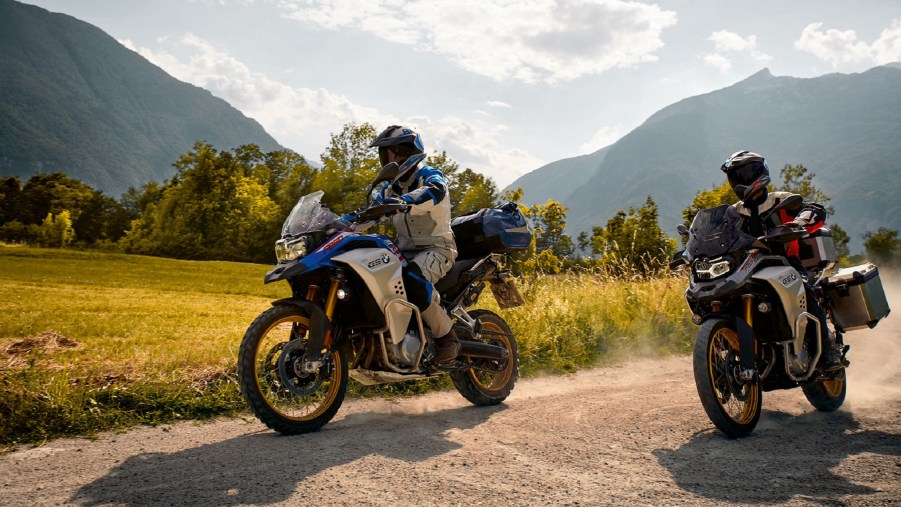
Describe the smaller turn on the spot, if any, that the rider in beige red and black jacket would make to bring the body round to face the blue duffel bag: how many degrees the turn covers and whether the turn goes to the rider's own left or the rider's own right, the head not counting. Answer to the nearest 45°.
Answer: approximately 45° to the rider's own right

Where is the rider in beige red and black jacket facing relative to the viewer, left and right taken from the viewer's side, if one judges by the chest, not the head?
facing the viewer and to the left of the viewer

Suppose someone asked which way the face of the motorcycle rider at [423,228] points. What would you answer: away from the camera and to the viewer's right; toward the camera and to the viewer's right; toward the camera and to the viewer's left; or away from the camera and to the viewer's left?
toward the camera and to the viewer's left

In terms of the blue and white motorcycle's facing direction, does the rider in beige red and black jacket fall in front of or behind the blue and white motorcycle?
behind

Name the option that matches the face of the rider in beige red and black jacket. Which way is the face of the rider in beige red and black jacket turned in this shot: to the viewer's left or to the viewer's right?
to the viewer's left

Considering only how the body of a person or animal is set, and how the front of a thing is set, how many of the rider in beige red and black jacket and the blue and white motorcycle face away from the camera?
0

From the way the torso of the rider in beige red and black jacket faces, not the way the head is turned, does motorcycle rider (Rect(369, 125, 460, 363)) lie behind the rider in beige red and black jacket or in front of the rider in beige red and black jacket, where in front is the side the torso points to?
in front
